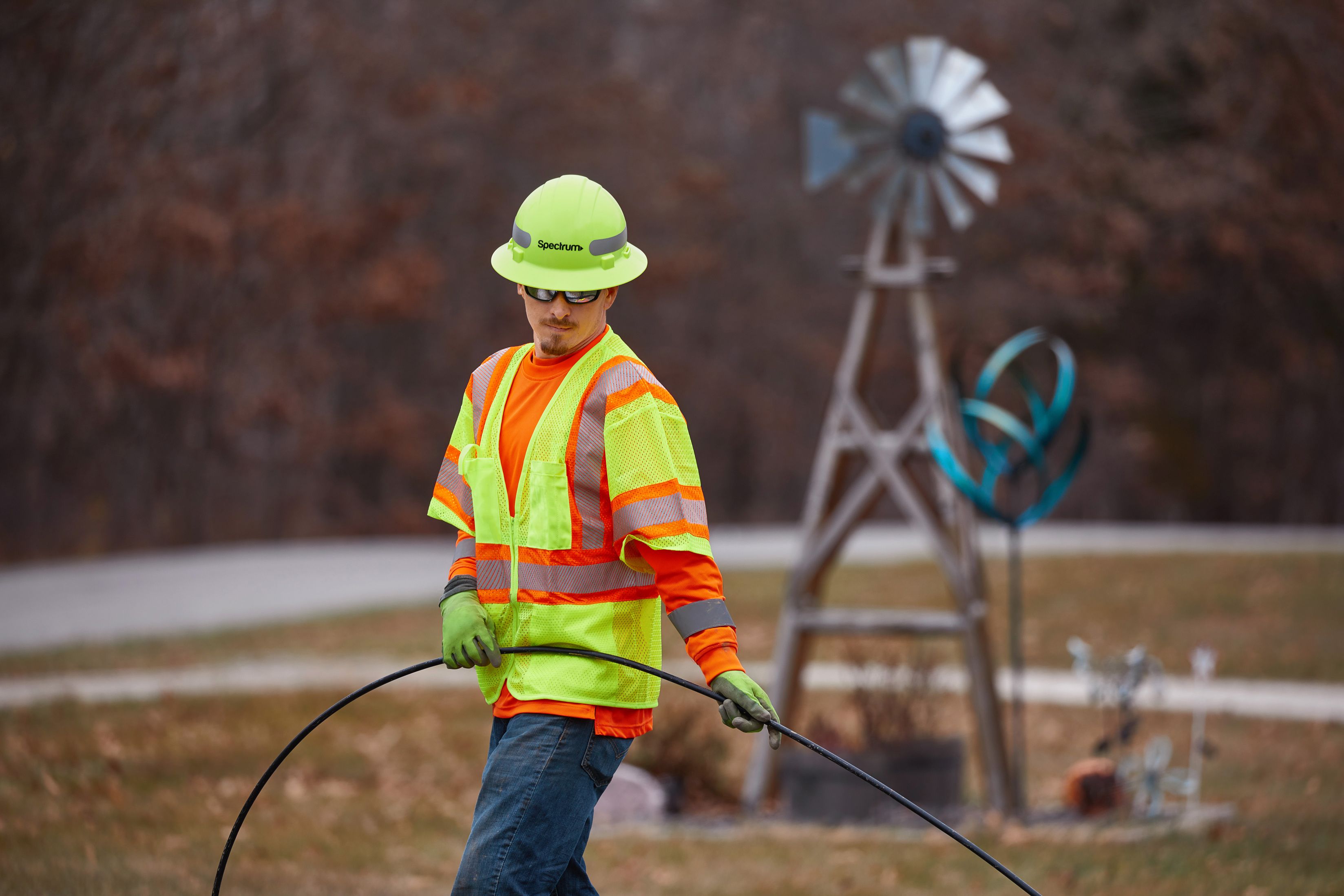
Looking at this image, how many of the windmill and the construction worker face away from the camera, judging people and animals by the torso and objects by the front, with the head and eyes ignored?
0

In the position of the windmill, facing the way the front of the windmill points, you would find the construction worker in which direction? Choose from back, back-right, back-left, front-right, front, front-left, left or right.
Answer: front-right

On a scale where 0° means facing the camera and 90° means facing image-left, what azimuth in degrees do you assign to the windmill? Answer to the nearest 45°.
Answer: approximately 315°

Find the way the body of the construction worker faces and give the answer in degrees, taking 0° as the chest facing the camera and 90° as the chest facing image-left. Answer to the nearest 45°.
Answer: approximately 45°

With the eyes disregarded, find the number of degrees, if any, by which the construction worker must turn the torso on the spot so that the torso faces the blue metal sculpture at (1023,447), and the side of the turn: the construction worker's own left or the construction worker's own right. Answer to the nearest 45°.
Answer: approximately 180°

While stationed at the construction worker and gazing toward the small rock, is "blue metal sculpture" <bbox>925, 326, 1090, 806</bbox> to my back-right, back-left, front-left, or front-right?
front-right

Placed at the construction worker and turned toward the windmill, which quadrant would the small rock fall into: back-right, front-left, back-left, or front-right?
front-left

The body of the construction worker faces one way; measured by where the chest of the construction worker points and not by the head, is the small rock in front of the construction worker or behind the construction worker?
behind
